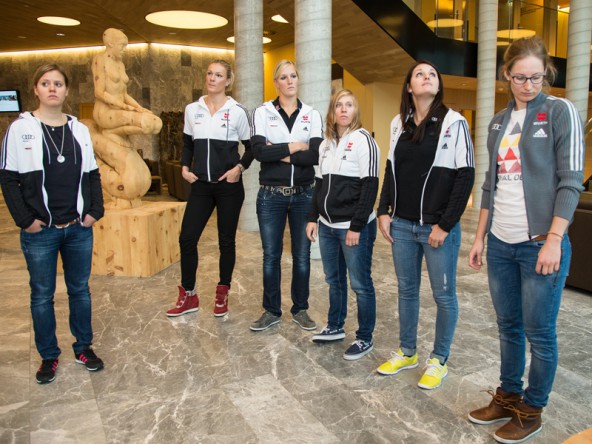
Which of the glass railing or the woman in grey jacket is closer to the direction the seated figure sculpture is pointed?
the woman in grey jacket

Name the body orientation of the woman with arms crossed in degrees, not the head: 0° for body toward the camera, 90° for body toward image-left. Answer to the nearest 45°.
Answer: approximately 0°

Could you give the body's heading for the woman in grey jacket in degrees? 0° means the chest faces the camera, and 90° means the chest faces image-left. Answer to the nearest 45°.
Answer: approximately 45°

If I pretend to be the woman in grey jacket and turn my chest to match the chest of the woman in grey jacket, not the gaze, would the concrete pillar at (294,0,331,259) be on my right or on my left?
on my right

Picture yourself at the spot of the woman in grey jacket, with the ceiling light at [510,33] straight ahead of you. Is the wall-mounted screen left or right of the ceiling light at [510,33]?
left

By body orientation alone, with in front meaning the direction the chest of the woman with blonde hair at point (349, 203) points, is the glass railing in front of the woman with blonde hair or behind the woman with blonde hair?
behind

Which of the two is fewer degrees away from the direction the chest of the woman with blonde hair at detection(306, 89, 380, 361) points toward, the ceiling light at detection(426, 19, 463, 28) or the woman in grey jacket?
the woman in grey jacket
